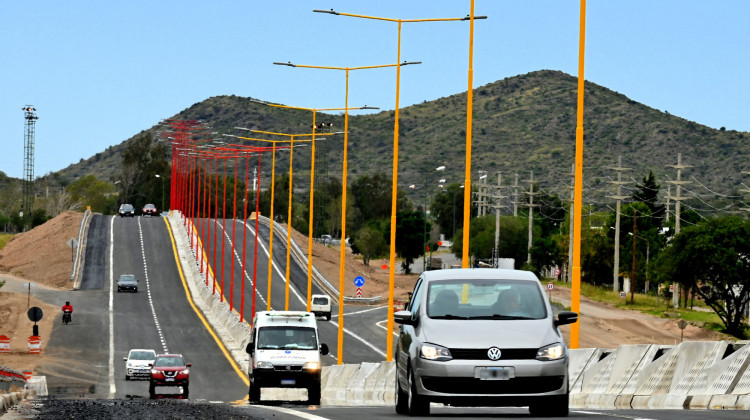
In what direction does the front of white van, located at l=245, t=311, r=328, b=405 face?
toward the camera

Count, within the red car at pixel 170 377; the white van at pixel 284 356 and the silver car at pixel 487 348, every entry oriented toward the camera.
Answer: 3

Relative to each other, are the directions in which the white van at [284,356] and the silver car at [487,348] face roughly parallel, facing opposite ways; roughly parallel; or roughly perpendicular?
roughly parallel

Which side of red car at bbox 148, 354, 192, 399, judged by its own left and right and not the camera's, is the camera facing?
front

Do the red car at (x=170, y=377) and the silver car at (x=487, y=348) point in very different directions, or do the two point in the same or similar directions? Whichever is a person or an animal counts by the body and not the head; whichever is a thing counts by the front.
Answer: same or similar directions

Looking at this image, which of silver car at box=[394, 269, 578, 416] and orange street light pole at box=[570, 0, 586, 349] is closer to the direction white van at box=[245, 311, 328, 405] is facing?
the silver car

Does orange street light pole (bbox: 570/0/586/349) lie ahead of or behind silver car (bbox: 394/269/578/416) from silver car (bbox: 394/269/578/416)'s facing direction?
behind
